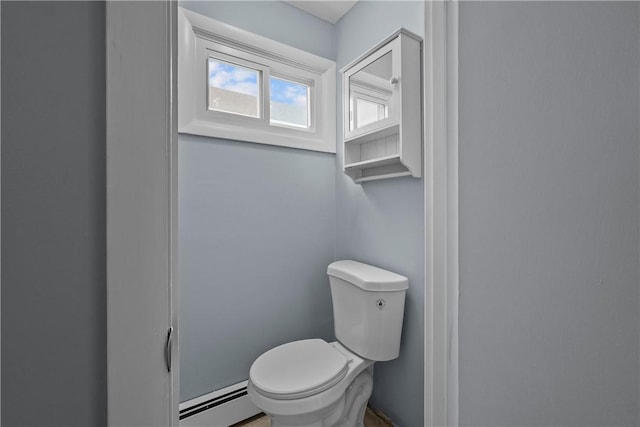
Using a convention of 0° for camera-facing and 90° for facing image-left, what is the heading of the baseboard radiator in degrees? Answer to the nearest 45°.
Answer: approximately 315°

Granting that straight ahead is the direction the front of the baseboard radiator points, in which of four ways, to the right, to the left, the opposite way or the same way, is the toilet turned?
to the right

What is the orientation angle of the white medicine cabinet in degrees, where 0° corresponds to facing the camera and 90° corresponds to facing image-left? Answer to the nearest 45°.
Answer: approximately 45°

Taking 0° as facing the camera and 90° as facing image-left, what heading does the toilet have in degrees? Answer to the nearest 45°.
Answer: approximately 45°

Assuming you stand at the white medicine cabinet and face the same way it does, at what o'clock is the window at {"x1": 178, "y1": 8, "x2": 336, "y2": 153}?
The window is roughly at 2 o'clock from the white medicine cabinet.

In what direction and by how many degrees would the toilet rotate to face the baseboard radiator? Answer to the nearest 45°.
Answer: approximately 45° to its right

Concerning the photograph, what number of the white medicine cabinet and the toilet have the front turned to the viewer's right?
0
